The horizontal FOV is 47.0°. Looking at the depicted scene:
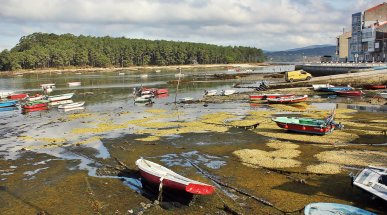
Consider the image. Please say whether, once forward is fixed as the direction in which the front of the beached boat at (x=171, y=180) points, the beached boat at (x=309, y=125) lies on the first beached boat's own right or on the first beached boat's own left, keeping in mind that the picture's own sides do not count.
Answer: on the first beached boat's own right

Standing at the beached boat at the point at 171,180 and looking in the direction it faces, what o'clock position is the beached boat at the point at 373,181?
the beached boat at the point at 373,181 is roughly at 5 o'clock from the beached boat at the point at 171,180.

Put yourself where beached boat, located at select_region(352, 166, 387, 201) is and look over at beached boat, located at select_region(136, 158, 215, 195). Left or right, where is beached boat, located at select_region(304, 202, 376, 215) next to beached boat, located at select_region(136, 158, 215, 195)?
left

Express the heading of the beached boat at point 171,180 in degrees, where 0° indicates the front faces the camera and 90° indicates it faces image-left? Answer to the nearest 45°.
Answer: approximately 135°

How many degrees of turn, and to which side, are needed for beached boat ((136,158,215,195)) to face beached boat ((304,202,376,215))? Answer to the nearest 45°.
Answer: approximately 180°
